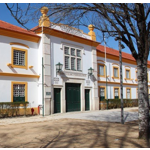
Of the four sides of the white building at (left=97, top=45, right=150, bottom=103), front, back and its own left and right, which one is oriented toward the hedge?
right

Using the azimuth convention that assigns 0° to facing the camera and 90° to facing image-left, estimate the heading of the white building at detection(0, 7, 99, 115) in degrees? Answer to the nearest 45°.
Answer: approximately 315°

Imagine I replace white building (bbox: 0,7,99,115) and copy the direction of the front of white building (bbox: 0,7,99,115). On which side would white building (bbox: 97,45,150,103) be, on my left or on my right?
on my left

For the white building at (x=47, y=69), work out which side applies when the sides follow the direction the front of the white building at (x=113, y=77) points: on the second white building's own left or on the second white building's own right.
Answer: on the second white building's own right
